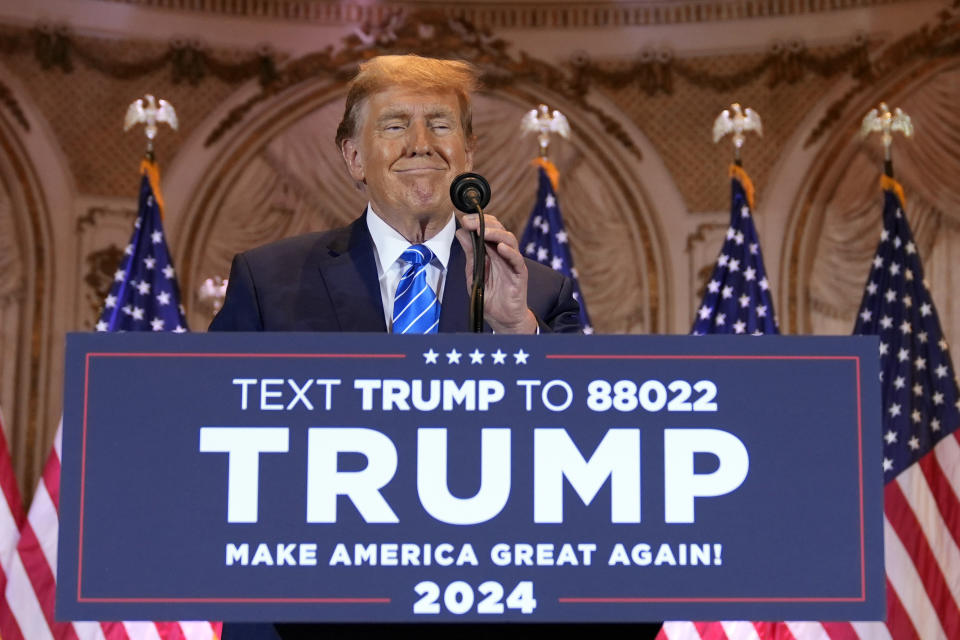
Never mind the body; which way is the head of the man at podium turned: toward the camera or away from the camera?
toward the camera

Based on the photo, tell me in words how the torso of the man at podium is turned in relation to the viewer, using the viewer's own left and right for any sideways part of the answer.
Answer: facing the viewer

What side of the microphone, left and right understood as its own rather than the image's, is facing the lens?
back

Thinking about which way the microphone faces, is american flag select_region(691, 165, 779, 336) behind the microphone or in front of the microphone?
in front

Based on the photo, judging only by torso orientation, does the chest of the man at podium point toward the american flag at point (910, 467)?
no

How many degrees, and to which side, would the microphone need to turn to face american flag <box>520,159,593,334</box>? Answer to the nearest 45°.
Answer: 0° — it already faces it

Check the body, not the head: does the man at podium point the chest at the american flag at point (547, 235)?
no
